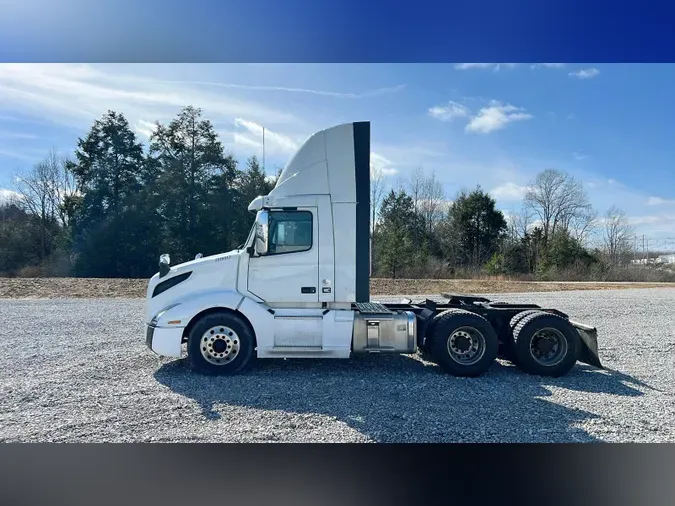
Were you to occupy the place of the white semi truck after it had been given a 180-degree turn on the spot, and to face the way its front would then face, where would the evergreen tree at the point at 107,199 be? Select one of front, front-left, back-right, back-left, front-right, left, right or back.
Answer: back-left

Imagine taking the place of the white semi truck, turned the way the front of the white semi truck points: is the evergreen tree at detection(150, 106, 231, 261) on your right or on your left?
on your right

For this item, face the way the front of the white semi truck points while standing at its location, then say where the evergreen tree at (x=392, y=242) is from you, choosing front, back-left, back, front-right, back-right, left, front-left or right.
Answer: right

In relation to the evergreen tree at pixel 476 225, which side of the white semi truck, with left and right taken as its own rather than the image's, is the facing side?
right

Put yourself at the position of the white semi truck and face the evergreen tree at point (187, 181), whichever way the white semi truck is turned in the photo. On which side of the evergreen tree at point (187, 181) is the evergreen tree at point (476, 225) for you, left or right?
right

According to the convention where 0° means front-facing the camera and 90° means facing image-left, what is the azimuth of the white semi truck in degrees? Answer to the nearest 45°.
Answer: approximately 90°
